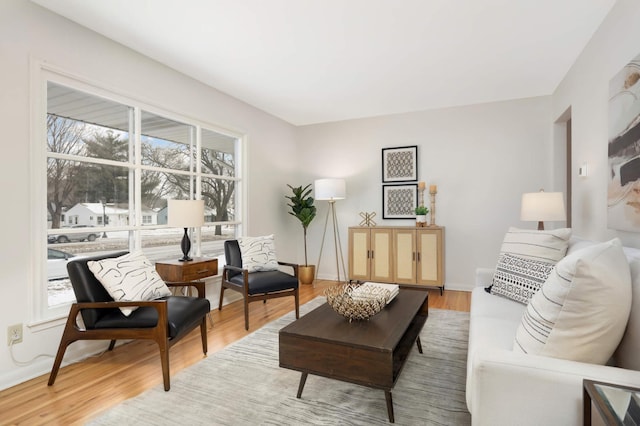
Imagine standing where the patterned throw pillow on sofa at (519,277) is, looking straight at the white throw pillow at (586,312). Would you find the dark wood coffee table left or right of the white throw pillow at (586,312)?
right

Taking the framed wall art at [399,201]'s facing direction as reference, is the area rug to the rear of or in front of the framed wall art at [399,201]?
in front

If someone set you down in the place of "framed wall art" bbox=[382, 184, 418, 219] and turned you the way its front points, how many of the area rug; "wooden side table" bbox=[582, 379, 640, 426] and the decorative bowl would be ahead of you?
3

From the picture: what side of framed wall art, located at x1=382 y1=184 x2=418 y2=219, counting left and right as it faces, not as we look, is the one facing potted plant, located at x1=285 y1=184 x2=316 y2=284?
right

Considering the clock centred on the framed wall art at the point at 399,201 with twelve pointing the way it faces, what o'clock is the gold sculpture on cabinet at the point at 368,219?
The gold sculpture on cabinet is roughly at 3 o'clock from the framed wall art.

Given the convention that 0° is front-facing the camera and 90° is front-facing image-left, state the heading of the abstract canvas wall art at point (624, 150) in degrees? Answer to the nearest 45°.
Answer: approximately 90°

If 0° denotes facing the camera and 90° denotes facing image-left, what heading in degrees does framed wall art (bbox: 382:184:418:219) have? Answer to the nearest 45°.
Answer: approximately 0°

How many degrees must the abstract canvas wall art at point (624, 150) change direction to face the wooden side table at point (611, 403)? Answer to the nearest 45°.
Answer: approximately 90° to its left

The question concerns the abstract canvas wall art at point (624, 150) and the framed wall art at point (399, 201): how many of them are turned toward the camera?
1

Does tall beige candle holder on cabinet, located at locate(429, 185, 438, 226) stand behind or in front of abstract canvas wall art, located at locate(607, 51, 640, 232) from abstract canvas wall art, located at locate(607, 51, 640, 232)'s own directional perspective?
in front

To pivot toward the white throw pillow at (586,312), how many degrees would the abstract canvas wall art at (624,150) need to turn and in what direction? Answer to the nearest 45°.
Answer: approximately 90° to its left

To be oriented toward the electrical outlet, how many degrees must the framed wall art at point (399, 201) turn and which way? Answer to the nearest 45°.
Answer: approximately 45° to its right

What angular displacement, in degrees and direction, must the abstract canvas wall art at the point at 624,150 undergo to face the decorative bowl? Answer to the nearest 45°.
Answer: approximately 45° to its left

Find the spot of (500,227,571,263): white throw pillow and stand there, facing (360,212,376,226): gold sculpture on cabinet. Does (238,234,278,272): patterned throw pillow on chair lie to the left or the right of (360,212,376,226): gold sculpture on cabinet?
left
